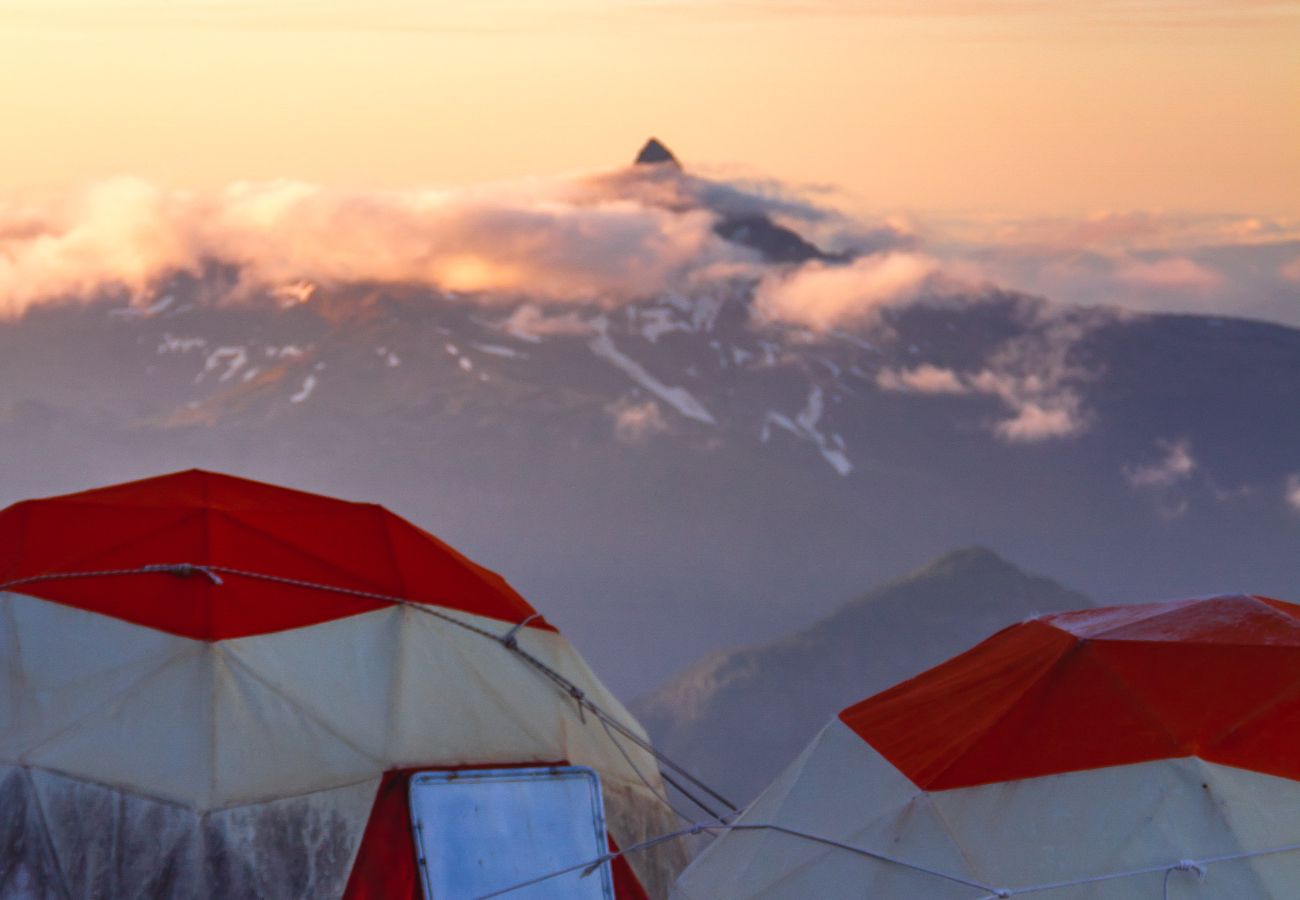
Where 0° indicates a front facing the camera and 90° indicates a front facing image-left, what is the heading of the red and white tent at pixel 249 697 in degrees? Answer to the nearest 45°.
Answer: approximately 315°
